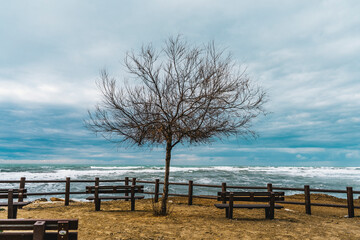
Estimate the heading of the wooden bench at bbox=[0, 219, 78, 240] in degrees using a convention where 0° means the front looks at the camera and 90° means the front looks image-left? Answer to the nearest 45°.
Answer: approximately 180°

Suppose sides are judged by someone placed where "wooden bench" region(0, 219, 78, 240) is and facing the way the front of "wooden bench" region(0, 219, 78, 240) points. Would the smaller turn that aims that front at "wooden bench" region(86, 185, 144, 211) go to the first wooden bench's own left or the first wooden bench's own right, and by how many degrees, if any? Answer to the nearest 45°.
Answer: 0° — it already faces it

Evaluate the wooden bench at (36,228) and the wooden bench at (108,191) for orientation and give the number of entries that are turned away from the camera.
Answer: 2

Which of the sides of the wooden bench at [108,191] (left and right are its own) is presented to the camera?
back

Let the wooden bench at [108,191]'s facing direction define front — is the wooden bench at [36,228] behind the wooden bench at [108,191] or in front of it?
behind

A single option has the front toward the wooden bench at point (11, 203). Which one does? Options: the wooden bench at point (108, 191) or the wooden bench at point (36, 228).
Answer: the wooden bench at point (36, 228)

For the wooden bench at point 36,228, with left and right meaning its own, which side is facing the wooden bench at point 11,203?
front
